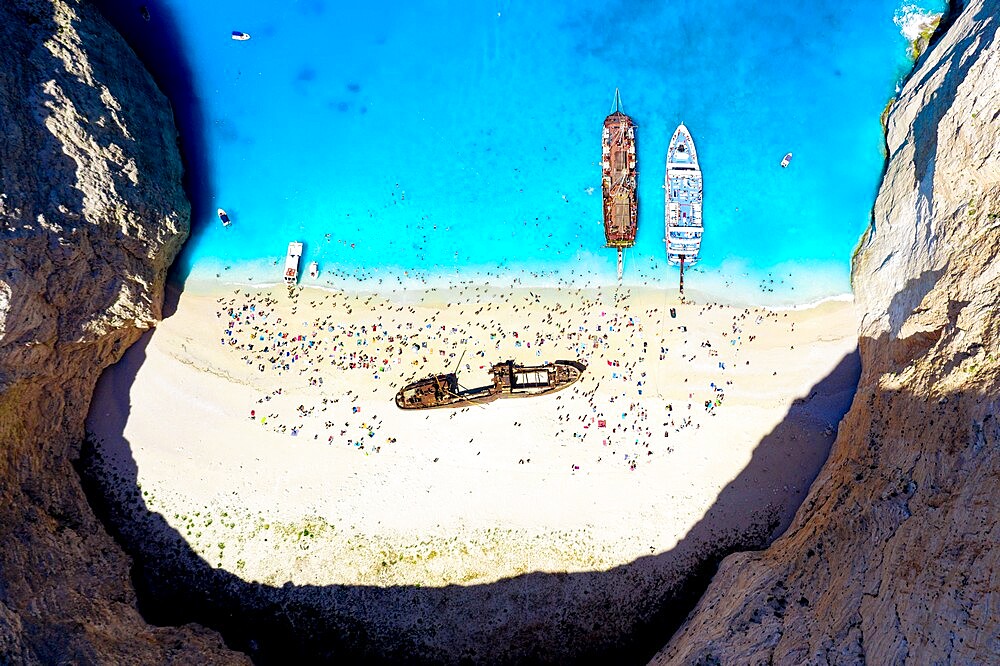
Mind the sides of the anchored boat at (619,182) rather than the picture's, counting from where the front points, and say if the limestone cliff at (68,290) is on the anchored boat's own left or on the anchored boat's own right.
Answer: on the anchored boat's own left

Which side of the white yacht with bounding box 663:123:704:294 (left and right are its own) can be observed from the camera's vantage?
back

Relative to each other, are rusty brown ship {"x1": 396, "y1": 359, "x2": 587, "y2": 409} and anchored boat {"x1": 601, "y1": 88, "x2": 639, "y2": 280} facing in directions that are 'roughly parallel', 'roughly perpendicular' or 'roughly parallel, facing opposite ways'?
roughly perpendicular

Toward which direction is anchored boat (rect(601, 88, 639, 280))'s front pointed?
away from the camera

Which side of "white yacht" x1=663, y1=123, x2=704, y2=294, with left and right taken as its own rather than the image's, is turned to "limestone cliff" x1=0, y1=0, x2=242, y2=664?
left
